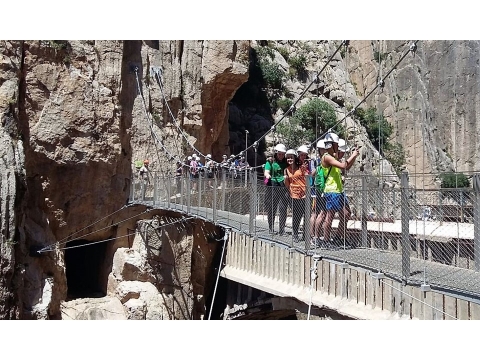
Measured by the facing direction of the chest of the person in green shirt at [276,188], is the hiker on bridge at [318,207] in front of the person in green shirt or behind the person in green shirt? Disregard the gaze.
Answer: in front

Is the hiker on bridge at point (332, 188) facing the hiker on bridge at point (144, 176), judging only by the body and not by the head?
no

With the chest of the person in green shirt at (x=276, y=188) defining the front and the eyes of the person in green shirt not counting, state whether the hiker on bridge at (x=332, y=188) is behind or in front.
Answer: in front

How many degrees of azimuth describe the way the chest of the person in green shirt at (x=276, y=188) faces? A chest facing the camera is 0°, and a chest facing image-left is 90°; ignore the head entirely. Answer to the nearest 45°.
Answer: approximately 0°

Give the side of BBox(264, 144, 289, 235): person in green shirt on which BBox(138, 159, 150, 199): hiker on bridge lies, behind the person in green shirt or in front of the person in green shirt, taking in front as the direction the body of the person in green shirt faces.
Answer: behind
